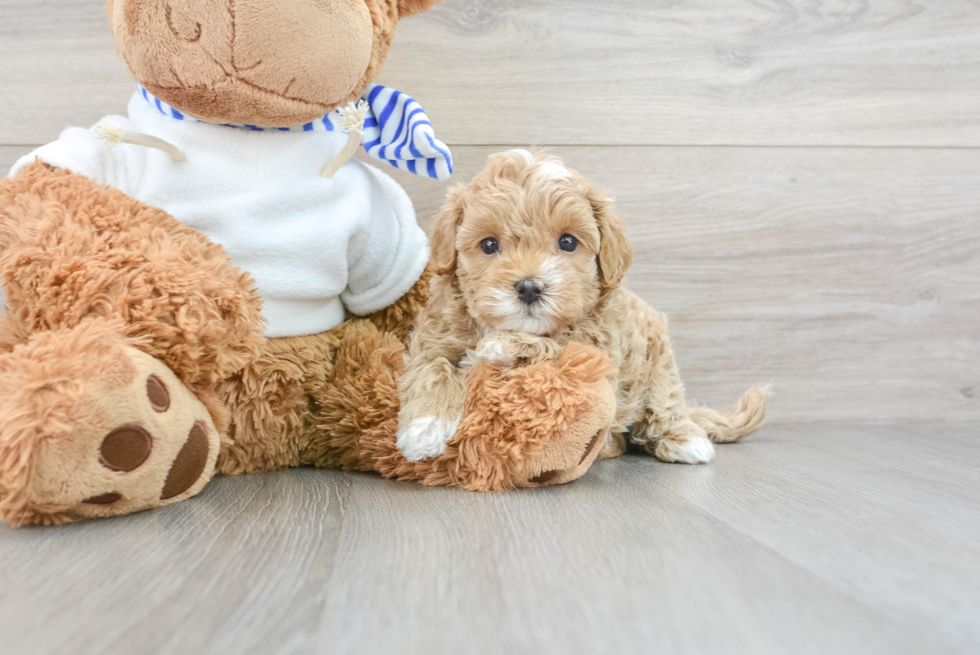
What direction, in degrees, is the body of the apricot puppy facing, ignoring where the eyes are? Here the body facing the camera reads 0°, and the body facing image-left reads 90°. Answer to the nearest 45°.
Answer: approximately 45°
